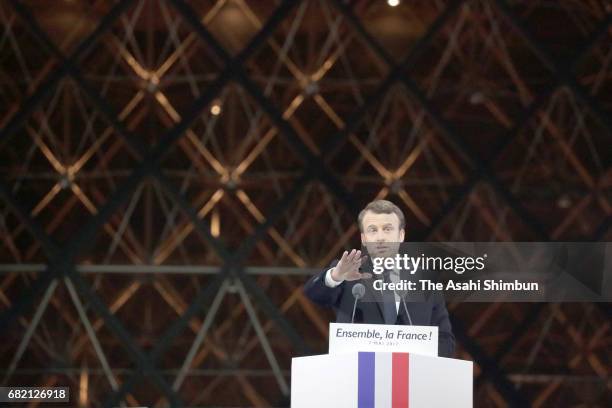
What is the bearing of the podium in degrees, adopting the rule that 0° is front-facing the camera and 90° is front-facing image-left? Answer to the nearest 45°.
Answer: approximately 0°

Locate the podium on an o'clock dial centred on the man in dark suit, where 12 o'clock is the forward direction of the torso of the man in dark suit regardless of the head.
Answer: The podium is roughly at 12 o'clock from the man in dark suit.

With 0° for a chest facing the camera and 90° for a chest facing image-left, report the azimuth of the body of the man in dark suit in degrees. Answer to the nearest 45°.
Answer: approximately 0°

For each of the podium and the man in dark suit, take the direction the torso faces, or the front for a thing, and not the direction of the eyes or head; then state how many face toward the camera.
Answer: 2

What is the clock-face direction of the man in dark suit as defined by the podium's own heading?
The man in dark suit is roughly at 6 o'clock from the podium.
